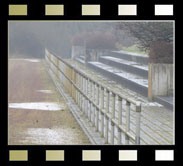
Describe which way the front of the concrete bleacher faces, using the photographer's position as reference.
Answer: facing the viewer and to the left of the viewer
